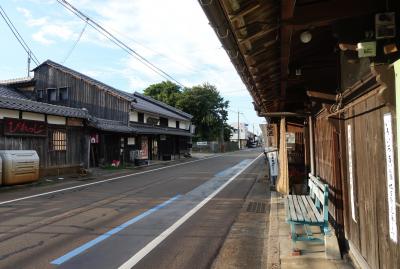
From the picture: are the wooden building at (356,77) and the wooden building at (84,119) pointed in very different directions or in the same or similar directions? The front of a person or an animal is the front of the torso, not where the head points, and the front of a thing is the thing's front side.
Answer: very different directions

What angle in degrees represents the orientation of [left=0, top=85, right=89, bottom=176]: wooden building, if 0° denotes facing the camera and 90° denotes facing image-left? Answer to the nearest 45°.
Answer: approximately 315°

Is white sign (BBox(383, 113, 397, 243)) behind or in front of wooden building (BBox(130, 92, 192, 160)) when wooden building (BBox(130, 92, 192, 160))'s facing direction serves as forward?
in front

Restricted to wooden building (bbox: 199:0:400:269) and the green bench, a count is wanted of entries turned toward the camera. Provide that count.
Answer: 0

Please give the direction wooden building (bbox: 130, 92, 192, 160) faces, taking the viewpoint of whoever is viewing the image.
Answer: facing the viewer and to the right of the viewer

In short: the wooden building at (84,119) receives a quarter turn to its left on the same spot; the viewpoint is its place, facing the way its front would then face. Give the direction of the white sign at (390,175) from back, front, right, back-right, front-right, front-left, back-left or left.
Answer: back-right

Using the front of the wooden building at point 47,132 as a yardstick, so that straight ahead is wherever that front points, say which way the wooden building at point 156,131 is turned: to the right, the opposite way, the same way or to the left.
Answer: the same way

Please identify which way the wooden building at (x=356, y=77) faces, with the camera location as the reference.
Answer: facing to the left of the viewer

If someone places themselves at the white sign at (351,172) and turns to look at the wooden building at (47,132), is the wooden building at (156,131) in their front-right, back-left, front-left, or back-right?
front-right

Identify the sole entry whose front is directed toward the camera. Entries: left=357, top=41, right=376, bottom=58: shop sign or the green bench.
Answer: the shop sign

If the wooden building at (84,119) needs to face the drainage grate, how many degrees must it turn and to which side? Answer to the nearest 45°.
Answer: approximately 45° to its right

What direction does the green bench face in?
to the viewer's left

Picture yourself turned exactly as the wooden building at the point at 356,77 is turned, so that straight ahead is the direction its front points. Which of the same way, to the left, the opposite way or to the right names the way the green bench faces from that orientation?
the same way

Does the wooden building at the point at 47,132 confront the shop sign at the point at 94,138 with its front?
no

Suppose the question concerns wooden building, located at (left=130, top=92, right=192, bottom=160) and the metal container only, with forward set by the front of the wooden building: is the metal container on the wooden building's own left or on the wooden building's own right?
on the wooden building's own right

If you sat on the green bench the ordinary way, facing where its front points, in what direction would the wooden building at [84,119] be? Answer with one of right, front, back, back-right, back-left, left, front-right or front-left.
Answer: front-right
